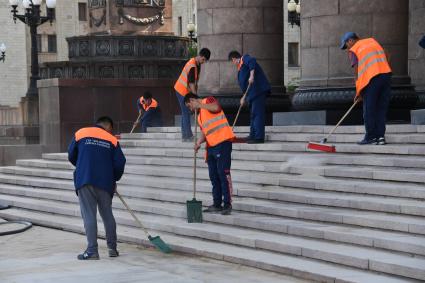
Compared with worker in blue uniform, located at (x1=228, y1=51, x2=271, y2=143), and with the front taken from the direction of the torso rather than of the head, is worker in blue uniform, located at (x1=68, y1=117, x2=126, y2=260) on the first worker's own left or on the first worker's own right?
on the first worker's own left

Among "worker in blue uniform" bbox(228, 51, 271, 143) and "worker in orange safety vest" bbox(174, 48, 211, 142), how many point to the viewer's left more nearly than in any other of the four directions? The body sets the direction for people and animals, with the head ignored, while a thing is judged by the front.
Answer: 1

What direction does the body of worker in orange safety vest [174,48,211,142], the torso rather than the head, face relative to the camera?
to the viewer's right

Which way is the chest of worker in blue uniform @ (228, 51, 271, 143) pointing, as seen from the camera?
to the viewer's left

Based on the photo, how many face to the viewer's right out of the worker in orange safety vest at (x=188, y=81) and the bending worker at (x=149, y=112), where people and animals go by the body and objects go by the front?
1

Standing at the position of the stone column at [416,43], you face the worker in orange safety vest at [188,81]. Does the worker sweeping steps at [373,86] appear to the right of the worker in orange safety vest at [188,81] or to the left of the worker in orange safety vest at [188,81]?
left

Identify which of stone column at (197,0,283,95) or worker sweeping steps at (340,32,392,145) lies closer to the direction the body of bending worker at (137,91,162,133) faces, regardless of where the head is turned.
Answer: the worker sweeping steps

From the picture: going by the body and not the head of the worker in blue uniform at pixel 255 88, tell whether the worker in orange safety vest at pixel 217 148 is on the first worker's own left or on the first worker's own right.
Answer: on the first worker's own left

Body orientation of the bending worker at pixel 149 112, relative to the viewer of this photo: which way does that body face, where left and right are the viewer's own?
facing the viewer and to the left of the viewer

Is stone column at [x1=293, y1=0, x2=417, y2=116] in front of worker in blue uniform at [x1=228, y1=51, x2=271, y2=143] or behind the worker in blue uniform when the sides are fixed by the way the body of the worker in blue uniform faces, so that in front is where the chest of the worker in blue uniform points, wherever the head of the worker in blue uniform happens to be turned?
behind

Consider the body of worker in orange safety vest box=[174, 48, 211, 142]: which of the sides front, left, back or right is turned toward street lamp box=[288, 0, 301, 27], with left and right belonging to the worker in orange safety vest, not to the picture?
left
